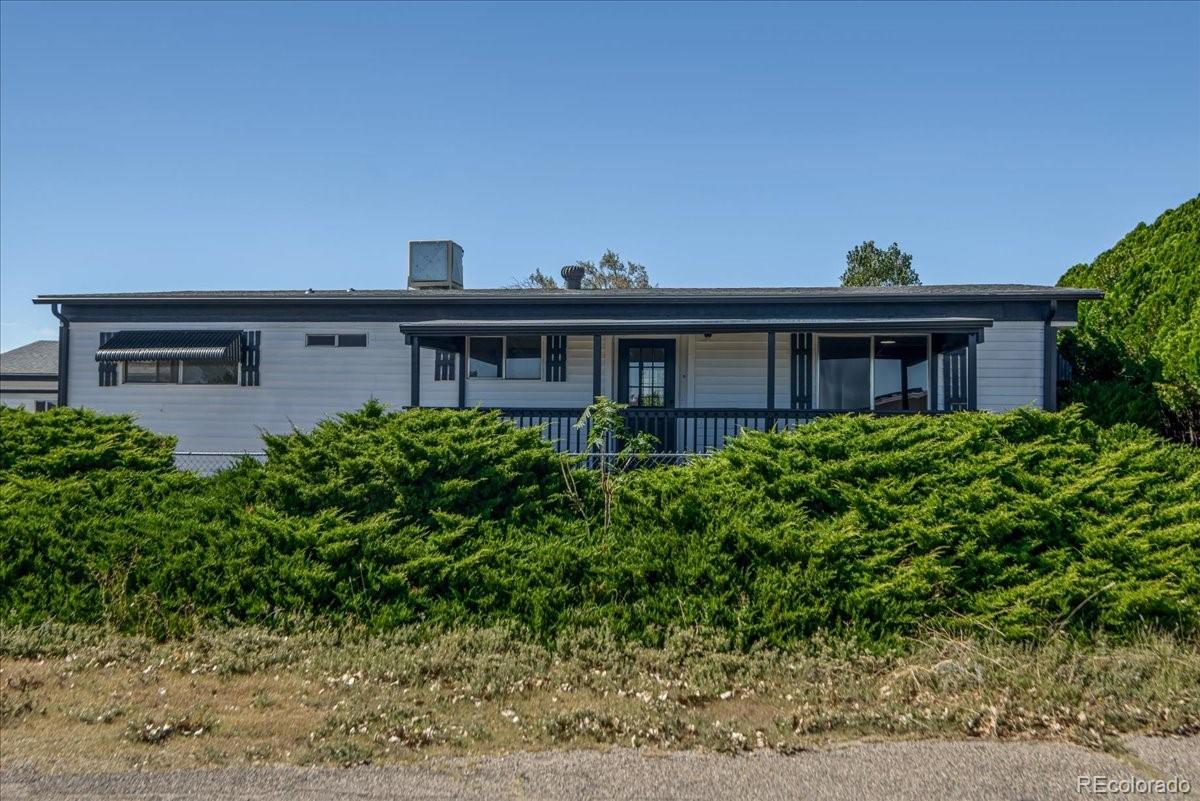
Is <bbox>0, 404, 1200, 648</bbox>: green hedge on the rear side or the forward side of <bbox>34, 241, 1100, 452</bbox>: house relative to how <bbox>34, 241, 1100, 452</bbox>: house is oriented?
on the forward side

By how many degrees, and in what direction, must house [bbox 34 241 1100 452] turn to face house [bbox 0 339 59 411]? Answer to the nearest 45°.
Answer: approximately 135° to its right

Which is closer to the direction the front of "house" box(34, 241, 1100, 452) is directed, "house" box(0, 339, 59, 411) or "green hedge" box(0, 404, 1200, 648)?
the green hedge

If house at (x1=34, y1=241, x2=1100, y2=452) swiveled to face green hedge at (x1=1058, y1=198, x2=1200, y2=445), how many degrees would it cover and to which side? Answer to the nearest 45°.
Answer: approximately 90° to its left

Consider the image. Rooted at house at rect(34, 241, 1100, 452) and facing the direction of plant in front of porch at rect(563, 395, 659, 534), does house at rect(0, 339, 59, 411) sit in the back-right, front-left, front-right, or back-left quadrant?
back-right

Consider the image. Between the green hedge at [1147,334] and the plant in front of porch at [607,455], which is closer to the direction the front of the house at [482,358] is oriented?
the plant in front of porch

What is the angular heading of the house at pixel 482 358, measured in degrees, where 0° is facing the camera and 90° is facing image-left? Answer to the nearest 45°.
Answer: approximately 0°
